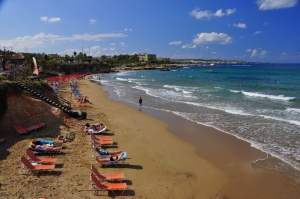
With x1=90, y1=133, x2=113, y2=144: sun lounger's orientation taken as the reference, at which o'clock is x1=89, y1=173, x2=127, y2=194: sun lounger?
x1=89, y1=173, x2=127, y2=194: sun lounger is roughly at 3 o'clock from x1=90, y1=133, x2=113, y2=144: sun lounger.

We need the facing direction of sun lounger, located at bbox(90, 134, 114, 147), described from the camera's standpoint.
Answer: facing to the right of the viewer

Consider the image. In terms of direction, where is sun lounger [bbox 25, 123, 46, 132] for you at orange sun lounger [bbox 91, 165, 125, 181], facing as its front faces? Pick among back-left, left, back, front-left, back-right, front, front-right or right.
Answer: back-left

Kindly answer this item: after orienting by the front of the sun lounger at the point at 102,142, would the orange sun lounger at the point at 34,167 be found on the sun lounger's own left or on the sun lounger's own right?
on the sun lounger's own right

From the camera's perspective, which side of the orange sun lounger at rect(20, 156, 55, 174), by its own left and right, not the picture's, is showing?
right

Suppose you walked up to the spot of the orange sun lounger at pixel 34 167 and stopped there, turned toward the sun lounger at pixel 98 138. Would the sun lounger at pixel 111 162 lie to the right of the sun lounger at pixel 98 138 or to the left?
right

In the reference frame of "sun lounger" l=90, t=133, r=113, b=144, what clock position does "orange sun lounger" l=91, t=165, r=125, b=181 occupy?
The orange sun lounger is roughly at 3 o'clock from the sun lounger.

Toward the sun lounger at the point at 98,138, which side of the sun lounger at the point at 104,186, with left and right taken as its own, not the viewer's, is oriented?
left

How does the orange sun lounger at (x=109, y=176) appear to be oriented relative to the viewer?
to the viewer's right

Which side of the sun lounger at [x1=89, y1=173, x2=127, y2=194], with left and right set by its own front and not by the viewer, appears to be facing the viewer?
right
